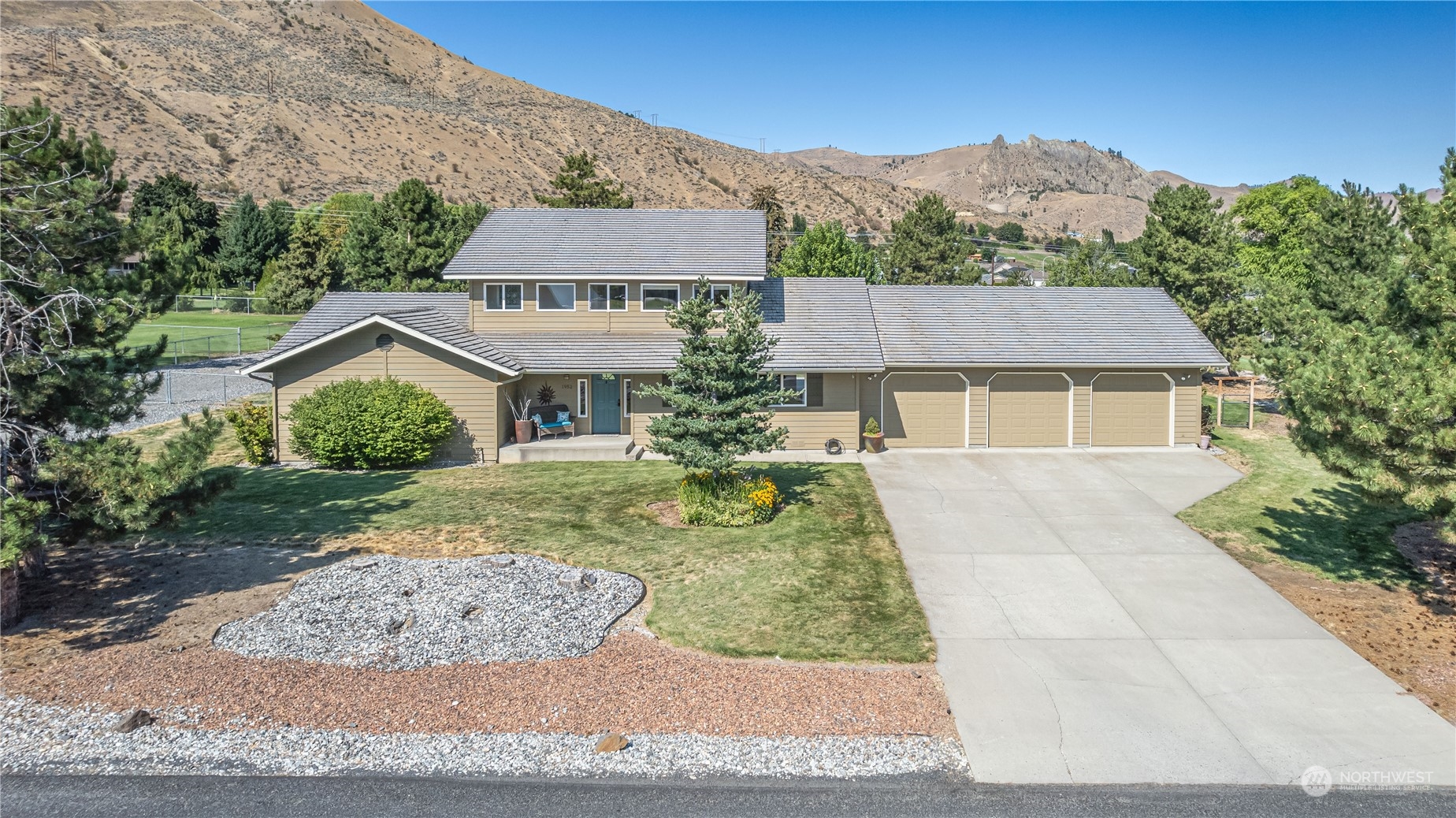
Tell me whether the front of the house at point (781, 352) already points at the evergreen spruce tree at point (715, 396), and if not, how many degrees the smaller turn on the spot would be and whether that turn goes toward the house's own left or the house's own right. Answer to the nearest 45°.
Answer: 0° — it already faces it

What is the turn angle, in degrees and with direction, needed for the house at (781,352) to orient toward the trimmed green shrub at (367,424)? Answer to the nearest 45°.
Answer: approximately 90° to its right

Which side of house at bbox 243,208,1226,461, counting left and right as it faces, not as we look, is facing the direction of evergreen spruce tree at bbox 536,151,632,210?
back

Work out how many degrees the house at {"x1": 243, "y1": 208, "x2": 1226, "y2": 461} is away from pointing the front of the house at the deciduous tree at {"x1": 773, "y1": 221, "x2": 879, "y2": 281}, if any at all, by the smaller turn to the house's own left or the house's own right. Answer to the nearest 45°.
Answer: approximately 180°

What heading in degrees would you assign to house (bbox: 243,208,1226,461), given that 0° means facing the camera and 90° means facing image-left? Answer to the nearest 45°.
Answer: approximately 0°

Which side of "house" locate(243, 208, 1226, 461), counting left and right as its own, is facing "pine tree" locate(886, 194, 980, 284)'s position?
back

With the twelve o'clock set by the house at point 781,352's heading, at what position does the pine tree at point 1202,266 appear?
The pine tree is roughly at 8 o'clock from the house.

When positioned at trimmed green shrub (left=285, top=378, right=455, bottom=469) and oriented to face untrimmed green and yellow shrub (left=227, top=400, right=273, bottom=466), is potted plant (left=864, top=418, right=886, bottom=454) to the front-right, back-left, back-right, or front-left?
back-right

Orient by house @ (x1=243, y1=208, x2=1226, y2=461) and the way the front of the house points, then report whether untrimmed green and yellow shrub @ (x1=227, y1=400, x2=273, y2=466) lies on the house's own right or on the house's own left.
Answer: on the house's own right

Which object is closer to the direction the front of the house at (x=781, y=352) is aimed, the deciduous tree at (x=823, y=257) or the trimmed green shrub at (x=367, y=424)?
the trimmed green shrub

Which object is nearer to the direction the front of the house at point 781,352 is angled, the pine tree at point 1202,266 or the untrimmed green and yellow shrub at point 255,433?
the untrimmed green and yellow shrub
